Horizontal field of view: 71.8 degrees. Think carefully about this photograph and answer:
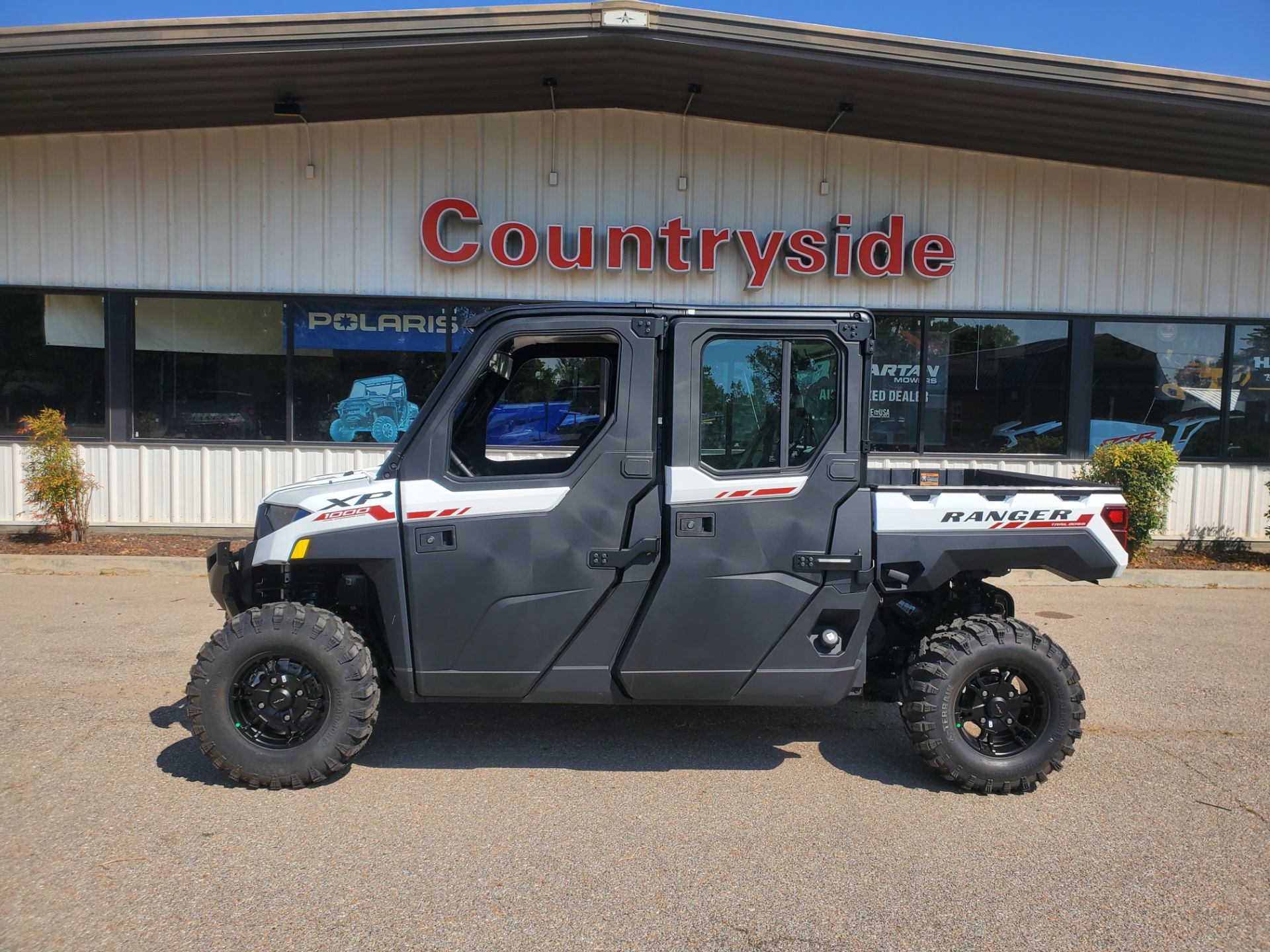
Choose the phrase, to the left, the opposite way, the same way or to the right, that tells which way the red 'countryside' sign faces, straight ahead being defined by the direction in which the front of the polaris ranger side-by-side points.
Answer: to the left

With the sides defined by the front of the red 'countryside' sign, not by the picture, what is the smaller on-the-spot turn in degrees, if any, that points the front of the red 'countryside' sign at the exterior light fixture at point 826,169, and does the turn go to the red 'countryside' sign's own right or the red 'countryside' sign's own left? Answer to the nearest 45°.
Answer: approximately 90° to the red 'countryside' sign's own left

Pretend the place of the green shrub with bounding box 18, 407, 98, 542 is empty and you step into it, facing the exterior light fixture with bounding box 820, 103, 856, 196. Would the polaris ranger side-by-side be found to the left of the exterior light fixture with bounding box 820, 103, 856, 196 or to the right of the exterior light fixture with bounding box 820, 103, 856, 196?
right

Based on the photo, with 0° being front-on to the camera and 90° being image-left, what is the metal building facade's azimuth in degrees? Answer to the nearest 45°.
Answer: approximately 0°

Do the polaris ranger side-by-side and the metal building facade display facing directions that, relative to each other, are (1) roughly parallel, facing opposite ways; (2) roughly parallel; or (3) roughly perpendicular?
roughly perpendicular

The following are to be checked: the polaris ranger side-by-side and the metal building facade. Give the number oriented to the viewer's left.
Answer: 1

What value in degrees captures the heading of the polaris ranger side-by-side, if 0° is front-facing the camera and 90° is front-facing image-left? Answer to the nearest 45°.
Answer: approximately 90°

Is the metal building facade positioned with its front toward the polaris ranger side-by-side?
yes
